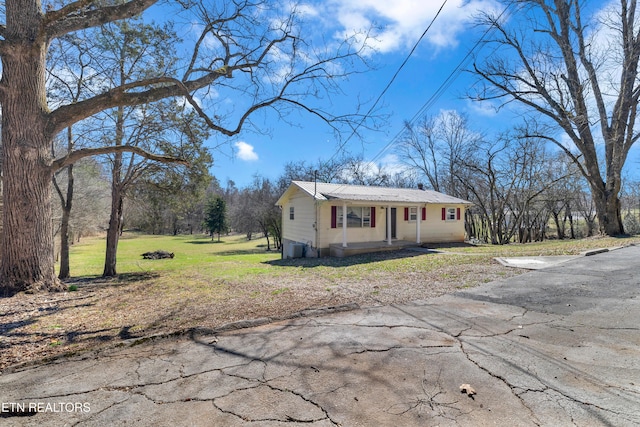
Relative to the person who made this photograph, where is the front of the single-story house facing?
facing the viewer and to the right of the viewer
